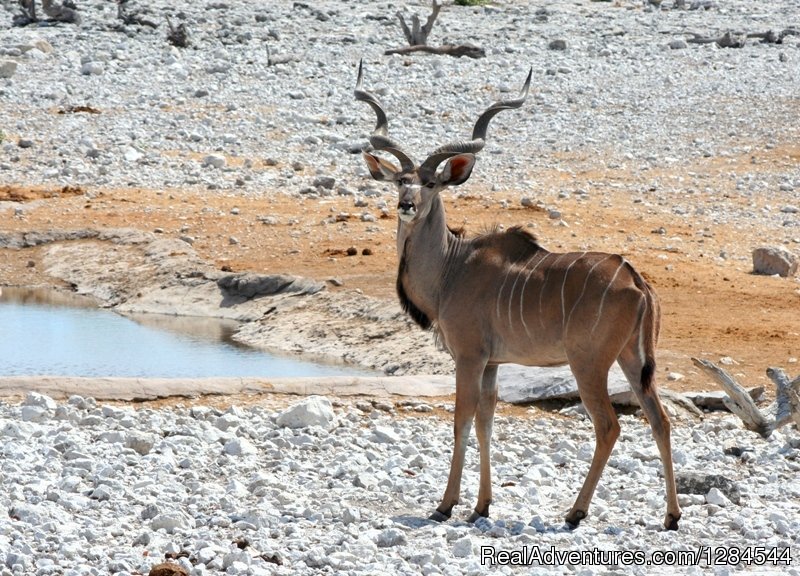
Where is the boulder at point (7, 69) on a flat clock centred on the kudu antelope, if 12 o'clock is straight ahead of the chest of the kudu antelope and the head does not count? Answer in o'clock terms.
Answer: The boulder is roughly at 2 o'clock from the kudu antelope.

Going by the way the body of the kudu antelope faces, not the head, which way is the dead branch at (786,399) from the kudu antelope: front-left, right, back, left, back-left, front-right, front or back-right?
back-right

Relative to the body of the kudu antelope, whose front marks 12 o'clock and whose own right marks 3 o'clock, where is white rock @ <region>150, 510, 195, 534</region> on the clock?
The white rock is roughly at 11 o'clock from the kudu antelope.

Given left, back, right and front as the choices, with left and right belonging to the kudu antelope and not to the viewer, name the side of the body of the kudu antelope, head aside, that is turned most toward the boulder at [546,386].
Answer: right

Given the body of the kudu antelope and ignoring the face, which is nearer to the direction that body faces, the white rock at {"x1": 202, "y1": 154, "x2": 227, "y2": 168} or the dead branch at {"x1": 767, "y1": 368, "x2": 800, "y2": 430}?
the white rock

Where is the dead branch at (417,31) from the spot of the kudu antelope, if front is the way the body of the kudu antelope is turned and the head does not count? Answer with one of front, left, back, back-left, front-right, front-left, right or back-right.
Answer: right

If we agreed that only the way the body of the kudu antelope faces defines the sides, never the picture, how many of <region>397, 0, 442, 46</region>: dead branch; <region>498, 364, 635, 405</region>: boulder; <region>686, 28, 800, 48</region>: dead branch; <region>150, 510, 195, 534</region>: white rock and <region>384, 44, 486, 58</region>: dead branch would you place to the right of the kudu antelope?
4

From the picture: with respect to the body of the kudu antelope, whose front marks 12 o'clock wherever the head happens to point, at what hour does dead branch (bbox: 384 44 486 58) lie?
The dead branch is roughly at 3 o'clock from the kudu antelope.

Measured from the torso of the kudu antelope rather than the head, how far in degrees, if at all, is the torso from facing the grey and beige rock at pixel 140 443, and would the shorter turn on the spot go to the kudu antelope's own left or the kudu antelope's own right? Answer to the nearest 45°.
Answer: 0° — it already faces it

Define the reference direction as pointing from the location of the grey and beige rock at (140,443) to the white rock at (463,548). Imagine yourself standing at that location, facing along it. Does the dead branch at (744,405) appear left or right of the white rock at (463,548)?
left

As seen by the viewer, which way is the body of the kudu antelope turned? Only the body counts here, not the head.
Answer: to the viewer's left

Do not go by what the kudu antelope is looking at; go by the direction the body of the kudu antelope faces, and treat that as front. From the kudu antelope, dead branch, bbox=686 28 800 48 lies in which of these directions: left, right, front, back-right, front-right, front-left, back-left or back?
right
